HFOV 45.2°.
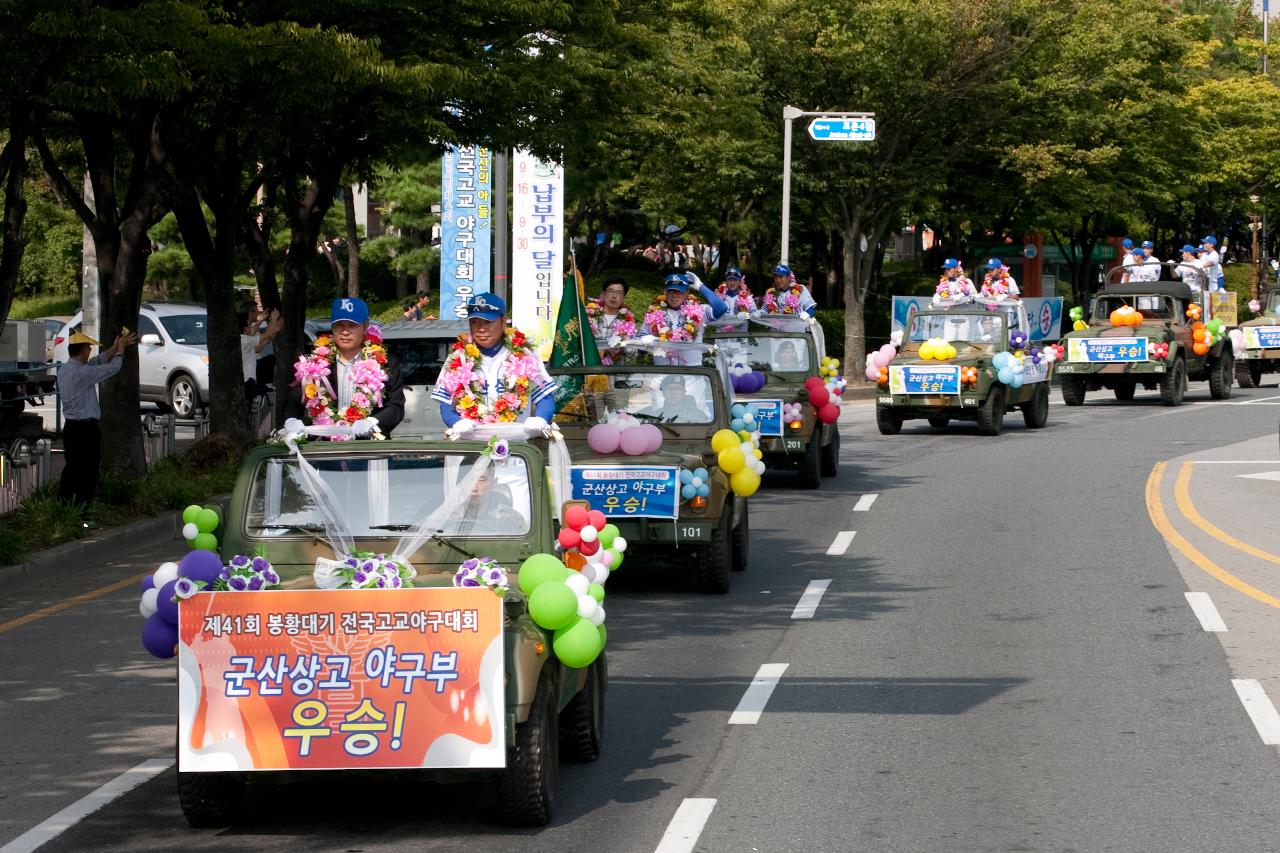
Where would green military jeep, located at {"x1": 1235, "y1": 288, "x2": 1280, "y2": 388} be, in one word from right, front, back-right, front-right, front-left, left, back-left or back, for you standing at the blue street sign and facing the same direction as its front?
back-left

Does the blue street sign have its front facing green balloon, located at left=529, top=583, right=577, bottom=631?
yes

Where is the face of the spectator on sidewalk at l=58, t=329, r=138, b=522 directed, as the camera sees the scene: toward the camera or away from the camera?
away from the camera

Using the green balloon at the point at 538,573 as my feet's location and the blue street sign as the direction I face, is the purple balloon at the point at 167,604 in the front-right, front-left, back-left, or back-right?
back-left

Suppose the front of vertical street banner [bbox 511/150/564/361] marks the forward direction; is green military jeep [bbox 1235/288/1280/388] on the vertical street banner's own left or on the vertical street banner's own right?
on the vertical street banner's own left

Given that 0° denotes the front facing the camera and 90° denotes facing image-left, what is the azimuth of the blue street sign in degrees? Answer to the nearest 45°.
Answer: approximately 0°

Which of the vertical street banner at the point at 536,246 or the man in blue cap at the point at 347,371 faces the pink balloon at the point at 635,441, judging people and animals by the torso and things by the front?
the vertical street banner

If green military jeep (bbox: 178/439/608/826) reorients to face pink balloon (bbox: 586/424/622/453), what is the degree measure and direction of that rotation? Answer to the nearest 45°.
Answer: approximately 180°

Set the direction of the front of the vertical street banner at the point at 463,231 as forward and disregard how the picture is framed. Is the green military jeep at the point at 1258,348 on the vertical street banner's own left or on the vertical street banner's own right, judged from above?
on the vertical street banner's own left

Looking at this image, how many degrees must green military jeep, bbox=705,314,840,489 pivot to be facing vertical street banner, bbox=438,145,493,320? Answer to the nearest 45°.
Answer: approximately 90° to its right

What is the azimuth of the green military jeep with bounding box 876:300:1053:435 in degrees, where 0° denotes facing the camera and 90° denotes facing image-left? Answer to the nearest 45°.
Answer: approximately 45°
